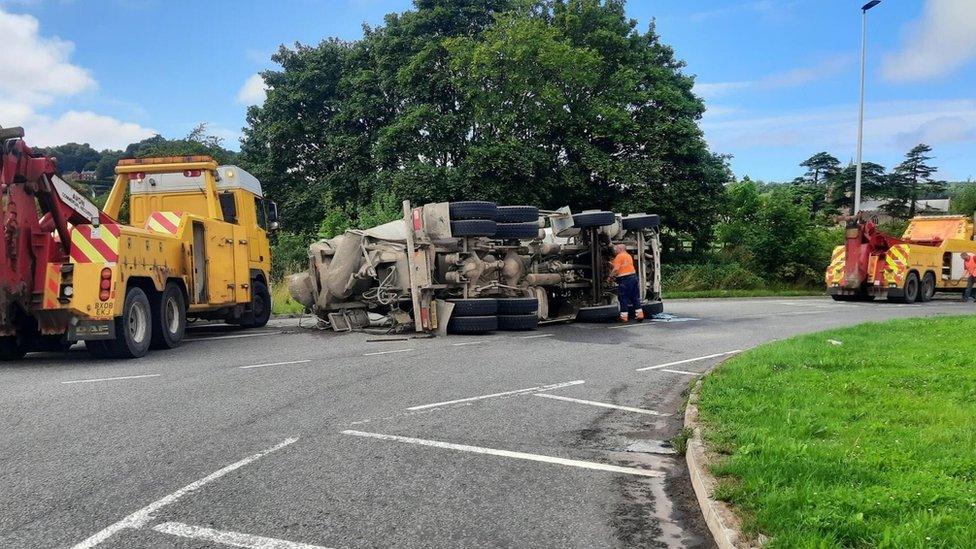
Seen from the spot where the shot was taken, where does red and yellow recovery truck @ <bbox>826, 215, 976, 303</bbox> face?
facing away from the viewer and to the right of the viewer

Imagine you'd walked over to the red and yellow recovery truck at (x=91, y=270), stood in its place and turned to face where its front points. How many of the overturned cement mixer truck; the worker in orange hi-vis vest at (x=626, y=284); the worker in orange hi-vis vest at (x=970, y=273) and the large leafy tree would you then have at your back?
0

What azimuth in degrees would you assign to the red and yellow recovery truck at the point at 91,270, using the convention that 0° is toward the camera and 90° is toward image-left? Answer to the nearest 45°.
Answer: approximately 225°

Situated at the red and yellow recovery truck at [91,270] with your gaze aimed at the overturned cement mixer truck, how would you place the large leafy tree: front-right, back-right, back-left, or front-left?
front-left

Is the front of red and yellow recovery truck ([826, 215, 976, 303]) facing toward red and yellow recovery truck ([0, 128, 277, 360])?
no

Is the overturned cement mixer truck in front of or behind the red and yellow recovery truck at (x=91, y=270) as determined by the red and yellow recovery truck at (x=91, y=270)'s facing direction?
in front

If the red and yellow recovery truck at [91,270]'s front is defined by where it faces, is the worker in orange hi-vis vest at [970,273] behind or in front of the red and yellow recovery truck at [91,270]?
in front

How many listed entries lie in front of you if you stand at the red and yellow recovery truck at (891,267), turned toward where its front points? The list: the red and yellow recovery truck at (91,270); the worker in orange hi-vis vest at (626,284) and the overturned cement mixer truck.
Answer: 0

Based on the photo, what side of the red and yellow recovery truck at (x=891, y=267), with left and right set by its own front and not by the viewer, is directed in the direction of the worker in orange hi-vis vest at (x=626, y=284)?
back

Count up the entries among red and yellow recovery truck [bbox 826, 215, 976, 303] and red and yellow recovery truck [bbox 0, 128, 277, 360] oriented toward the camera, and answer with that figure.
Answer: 0

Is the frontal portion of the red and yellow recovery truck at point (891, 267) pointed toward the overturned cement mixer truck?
no

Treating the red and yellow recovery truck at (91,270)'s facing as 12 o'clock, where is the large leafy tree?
The large leafy tree is roughly at 12 o'clock from the red and yellow recovery truck.
